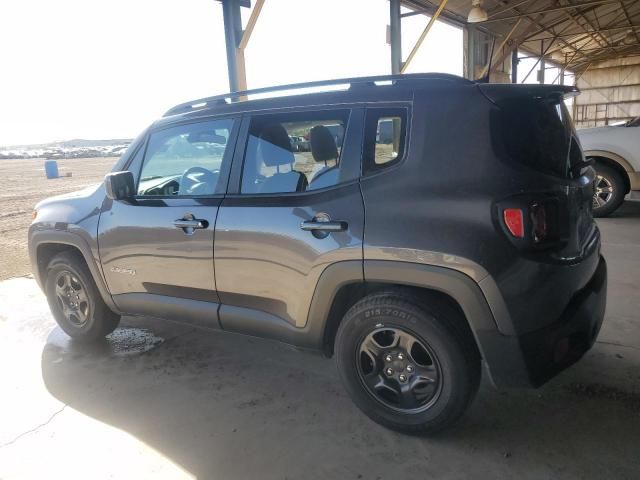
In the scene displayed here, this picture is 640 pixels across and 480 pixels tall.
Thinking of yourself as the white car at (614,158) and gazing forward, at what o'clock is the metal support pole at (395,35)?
The metal support pole is roughly at 1 o'clock from the white car.

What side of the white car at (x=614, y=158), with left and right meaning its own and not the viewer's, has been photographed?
left

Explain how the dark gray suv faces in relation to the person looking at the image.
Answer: facing away from the viewer and to the left of the viewer

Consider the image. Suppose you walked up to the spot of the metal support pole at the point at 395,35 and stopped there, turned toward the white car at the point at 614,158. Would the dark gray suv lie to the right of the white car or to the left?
right

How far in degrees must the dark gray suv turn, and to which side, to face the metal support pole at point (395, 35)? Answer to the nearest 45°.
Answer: approximately 45° to its right

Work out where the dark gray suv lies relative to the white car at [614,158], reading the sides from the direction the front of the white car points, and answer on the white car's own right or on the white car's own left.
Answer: on the white car's own left
